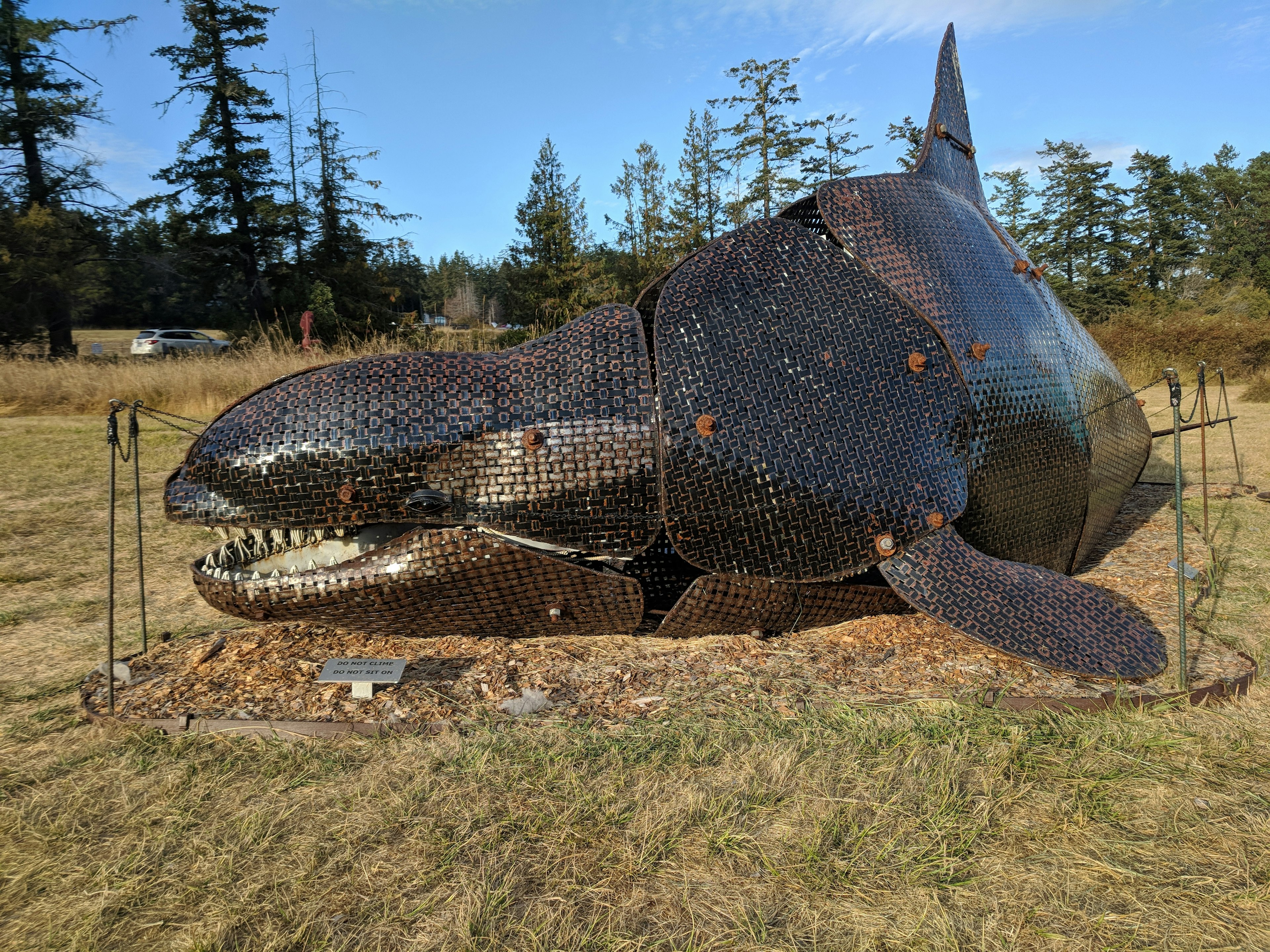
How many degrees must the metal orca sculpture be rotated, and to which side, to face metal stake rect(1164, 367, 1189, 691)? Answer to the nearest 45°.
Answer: approximately 135° to its left

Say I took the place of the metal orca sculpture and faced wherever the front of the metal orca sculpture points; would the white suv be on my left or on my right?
on my right

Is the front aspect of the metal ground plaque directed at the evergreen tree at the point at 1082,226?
no

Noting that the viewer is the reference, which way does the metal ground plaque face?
facing the viewer

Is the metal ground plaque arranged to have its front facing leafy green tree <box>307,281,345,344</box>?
no

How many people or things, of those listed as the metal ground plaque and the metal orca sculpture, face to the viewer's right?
0

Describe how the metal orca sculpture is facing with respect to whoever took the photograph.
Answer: facing the viewer and to the left of the viewer

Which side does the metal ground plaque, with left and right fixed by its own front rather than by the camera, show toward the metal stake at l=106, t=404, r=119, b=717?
right

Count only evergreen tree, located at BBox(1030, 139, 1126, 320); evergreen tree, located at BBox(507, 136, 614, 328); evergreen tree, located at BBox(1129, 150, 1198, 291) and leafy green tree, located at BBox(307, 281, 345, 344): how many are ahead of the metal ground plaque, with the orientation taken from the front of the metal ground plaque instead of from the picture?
0

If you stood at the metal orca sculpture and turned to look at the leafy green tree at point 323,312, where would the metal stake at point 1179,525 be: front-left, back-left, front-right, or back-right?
back-right

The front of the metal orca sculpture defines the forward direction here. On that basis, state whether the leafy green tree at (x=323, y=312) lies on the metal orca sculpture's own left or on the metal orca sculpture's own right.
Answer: on the metal orca sculpture's own right

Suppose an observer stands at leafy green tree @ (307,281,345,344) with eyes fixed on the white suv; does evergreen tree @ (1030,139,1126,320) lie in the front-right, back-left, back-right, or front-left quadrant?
back-right

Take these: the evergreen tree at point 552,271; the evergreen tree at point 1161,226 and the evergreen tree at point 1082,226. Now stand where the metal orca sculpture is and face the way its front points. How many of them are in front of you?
0
